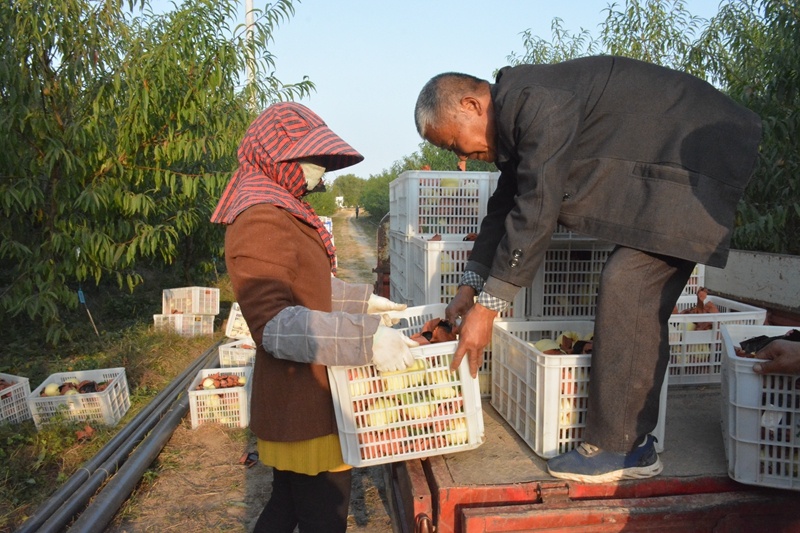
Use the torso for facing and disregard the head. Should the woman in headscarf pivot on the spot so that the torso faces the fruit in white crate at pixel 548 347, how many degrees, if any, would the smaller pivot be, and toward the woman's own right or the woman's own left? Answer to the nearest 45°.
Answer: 0° — they already face it

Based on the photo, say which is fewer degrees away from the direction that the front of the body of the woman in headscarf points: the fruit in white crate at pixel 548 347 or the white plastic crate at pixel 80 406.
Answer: the fruit in white crate

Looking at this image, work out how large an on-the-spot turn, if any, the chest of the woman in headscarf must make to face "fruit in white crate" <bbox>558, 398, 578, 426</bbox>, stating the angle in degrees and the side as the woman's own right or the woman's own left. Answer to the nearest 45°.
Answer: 0° — they already face it

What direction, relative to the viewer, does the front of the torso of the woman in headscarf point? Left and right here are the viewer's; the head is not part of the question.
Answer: facing to the right of the viewer

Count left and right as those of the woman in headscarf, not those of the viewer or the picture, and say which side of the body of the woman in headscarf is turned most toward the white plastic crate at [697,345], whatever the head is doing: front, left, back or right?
front

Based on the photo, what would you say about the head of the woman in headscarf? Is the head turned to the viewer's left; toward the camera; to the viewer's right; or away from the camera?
to the viewer's right

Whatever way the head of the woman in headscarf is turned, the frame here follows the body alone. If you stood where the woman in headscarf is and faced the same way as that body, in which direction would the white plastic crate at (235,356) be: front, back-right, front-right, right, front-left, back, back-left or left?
left

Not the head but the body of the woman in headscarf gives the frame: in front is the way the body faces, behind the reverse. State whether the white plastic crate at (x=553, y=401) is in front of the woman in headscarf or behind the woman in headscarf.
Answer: in front

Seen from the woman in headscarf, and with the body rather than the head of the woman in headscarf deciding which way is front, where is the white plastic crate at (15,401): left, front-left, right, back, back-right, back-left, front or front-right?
back-left
